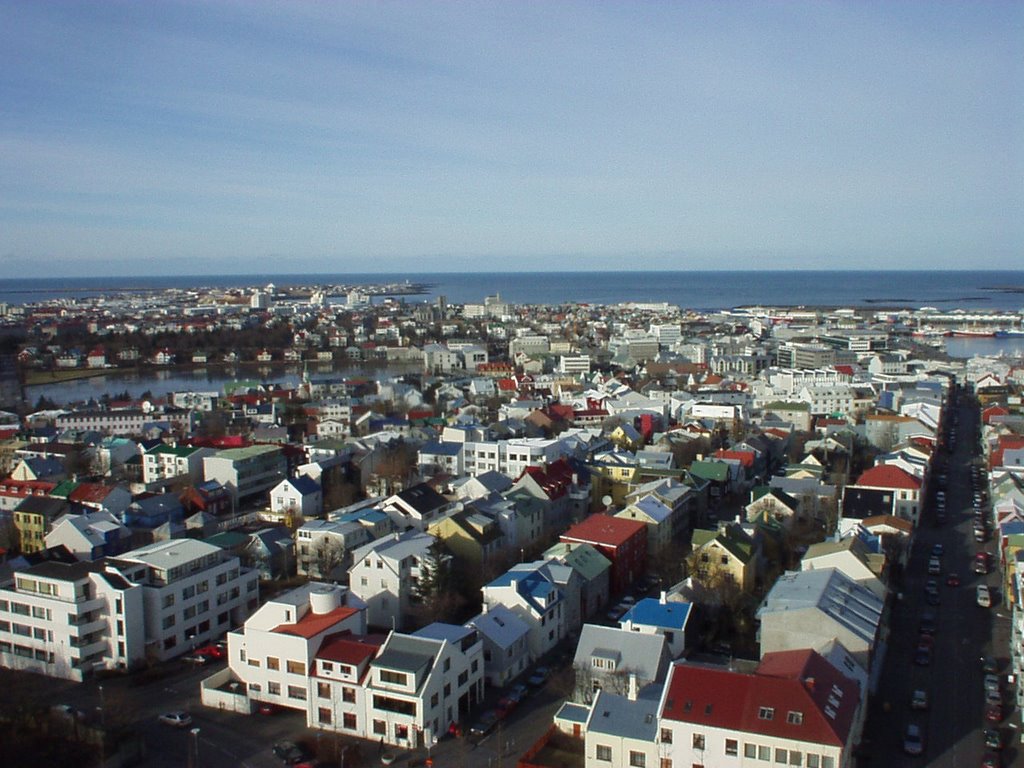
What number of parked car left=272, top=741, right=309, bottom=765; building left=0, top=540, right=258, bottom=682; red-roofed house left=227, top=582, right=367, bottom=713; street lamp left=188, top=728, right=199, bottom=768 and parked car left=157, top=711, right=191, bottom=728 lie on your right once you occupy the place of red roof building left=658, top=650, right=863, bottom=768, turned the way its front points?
5

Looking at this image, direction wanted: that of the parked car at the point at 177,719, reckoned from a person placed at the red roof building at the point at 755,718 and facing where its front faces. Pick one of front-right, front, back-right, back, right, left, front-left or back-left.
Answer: right

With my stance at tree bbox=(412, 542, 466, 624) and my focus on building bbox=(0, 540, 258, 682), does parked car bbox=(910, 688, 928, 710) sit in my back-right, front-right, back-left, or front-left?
back-left

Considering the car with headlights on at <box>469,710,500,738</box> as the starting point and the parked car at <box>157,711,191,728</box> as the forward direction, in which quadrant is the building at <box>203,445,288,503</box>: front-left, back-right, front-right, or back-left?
front-right

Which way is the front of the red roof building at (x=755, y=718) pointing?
toward the camera

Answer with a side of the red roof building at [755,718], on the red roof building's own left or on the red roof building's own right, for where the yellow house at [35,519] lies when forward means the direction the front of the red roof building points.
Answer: on the red roof building's own right

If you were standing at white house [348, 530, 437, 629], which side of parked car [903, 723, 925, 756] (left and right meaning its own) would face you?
right

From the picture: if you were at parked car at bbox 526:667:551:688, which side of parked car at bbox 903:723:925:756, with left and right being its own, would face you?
right

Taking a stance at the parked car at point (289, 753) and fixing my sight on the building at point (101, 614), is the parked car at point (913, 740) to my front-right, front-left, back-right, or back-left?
back-right

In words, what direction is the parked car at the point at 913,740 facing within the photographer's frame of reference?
facing the viewer

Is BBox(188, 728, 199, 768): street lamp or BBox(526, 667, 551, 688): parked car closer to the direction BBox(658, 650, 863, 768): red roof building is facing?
the street lamp

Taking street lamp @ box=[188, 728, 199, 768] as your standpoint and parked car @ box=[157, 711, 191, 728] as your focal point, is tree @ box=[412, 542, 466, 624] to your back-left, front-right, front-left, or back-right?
front-right

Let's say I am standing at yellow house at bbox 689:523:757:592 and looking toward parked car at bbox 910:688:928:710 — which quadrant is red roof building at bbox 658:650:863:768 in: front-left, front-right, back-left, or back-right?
front-right

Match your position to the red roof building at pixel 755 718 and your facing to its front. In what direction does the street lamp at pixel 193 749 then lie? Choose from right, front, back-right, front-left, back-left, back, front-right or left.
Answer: right

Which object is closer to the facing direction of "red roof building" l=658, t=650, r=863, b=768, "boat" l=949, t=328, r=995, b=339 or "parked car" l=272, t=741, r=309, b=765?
the parked car
